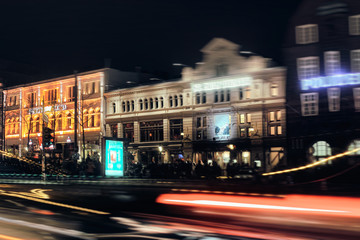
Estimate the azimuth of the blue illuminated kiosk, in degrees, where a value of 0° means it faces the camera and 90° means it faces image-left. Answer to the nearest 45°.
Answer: approximately 0°

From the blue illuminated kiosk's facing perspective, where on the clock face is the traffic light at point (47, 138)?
The traffic light is roughly at 4 o'clock from the blue illuminated kiosk.

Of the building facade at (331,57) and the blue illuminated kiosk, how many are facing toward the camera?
2

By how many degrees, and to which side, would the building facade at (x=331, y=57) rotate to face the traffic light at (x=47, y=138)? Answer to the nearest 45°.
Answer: approximately 90° to its right

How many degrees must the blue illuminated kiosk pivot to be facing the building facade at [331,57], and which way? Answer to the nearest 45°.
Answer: approximately 45° to its left

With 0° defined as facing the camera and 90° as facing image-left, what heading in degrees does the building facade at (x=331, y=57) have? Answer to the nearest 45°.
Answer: approximately 0°
